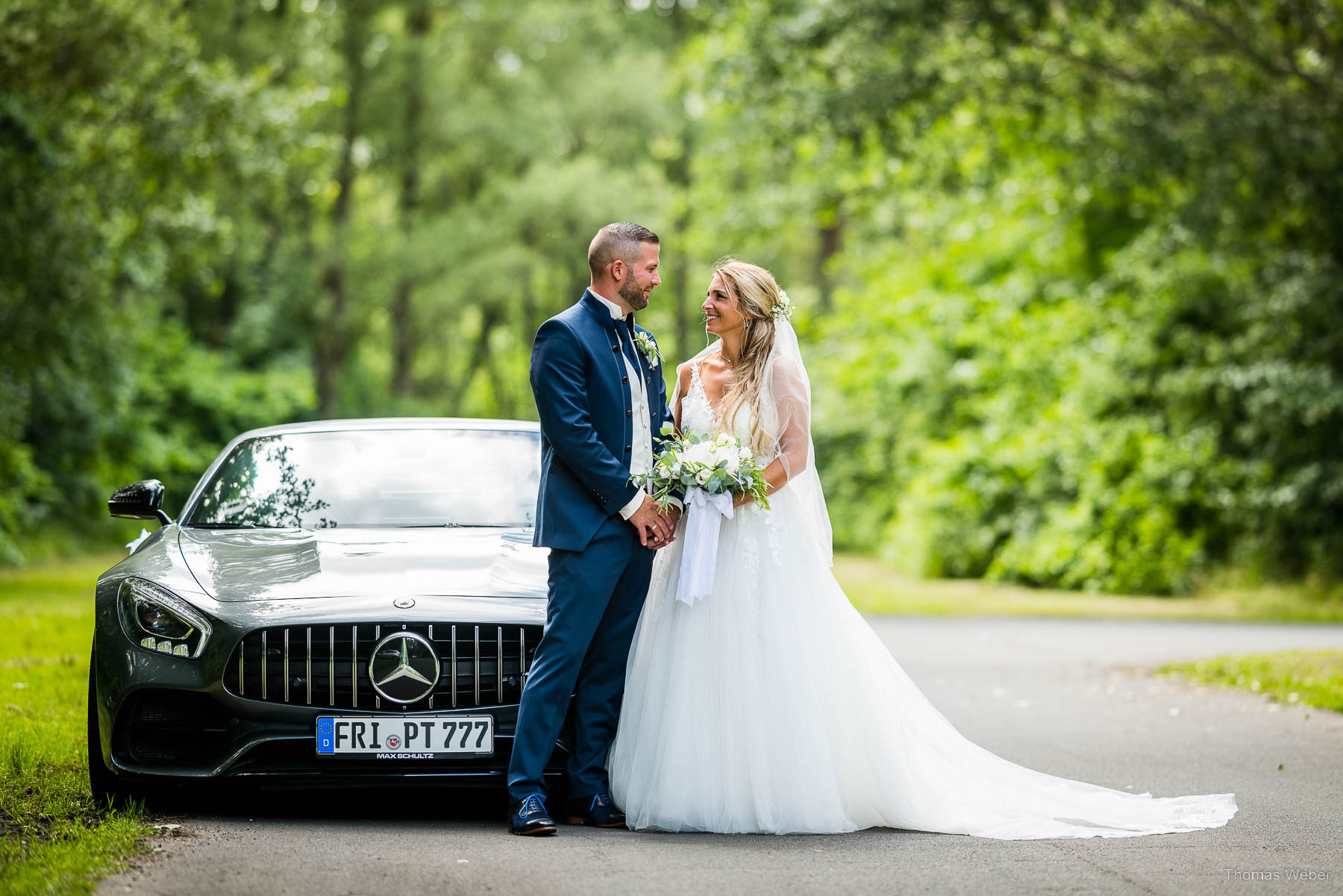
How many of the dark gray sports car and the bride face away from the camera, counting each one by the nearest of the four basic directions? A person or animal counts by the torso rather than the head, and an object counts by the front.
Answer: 0

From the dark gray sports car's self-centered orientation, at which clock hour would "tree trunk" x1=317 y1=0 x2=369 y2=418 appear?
The tree trunk is roughly at 6 o'clock from the dark gray sports car.

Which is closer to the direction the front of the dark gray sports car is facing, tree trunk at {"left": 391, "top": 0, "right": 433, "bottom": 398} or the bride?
the bride

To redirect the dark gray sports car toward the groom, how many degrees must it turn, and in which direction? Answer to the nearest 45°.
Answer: approximately 90° to its left

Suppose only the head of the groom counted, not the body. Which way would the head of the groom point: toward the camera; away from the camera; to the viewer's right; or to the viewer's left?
to the viewer's right

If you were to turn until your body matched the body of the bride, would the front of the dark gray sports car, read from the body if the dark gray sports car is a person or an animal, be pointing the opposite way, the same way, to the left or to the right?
to the left

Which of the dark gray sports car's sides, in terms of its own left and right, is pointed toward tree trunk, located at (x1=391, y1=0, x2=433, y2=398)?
back

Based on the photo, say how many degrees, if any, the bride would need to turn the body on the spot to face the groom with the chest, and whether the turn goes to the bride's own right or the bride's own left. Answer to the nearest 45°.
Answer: approximately 45° to the bride's own right

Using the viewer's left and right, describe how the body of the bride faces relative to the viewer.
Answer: facing the viewer and to the left of the viewer

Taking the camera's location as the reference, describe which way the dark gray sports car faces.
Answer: facing the viewer

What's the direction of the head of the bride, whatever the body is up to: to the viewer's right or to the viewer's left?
to the viewer's left

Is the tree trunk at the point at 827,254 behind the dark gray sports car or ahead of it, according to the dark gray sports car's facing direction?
behind

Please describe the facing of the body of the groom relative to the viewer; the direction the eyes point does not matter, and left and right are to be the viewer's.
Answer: facing the viewer and to the right of the viewer

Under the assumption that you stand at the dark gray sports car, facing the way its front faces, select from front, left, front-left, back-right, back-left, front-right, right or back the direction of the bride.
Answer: left

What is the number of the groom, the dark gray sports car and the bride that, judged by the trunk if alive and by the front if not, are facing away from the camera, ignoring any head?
0

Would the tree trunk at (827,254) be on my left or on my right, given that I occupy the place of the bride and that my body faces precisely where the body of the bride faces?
on my right
